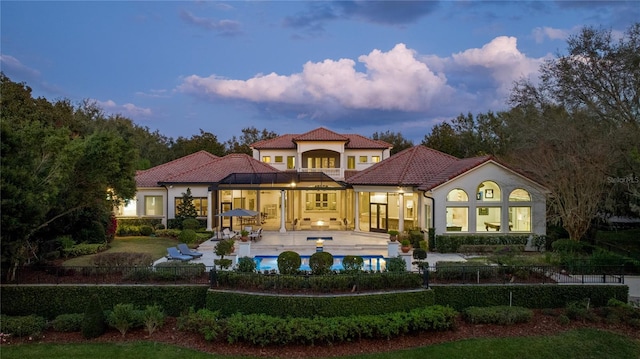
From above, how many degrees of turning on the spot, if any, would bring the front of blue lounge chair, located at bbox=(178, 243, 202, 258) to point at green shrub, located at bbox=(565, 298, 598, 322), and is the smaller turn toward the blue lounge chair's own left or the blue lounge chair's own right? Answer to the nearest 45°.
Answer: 0° — it already faces it

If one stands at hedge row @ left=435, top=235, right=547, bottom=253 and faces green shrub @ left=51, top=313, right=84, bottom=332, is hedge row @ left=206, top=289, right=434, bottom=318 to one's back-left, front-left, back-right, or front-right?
front-left

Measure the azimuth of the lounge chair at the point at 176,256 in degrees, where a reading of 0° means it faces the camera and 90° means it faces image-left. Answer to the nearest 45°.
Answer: approximately 315°

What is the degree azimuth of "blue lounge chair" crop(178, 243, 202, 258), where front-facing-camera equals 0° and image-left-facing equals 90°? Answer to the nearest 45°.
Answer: approximately 315°

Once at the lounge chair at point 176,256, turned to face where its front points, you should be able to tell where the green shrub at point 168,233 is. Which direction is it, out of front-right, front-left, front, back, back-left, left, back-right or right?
back-left

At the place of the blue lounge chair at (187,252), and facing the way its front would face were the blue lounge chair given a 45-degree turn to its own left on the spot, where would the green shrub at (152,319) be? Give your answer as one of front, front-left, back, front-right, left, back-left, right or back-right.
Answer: right
